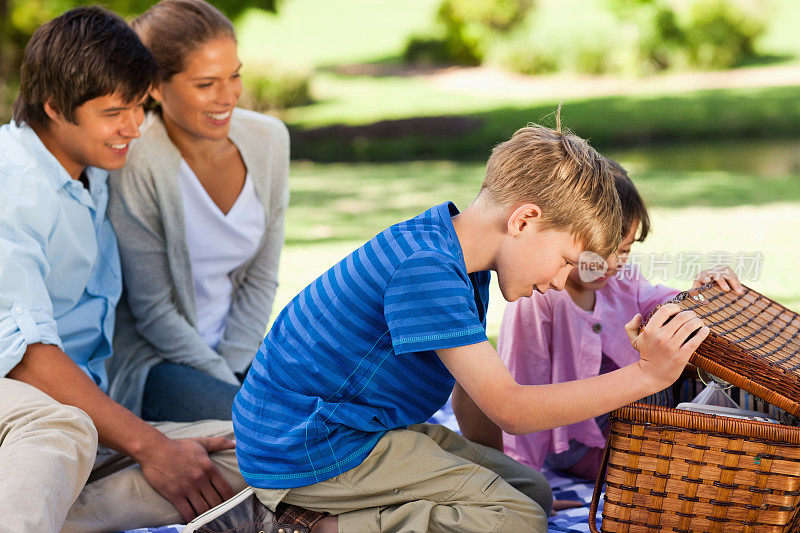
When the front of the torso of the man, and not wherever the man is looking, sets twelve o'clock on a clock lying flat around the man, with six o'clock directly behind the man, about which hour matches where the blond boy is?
The blond boy is roughly at 12 o'clock from the man.

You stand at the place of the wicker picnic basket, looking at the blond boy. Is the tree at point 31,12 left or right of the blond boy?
right

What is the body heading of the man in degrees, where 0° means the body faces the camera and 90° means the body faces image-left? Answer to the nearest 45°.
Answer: approximately 315°

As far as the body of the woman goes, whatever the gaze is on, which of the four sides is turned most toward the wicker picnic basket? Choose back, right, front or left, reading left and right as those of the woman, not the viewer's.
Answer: front

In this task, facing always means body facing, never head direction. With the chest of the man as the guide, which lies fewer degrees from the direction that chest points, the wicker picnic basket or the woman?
the wicker picnic basket

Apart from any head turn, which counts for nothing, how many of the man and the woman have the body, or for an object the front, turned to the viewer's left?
0

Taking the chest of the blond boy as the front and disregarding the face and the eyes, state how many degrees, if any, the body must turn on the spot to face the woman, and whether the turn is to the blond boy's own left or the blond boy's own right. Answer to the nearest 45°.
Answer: approximately 135° to the blond boy's own left

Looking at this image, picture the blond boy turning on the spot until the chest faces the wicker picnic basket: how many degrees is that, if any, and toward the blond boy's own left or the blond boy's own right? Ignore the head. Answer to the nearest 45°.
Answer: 0° — they already face it

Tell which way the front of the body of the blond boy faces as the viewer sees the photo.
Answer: to the viewer's right

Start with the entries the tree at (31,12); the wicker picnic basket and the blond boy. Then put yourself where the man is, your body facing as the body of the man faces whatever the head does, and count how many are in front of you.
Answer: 2

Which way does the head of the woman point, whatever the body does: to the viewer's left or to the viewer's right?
to the viewer's right

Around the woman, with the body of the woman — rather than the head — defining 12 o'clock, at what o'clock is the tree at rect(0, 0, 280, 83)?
The tree is roughly at 7 o'clock from the woman.
